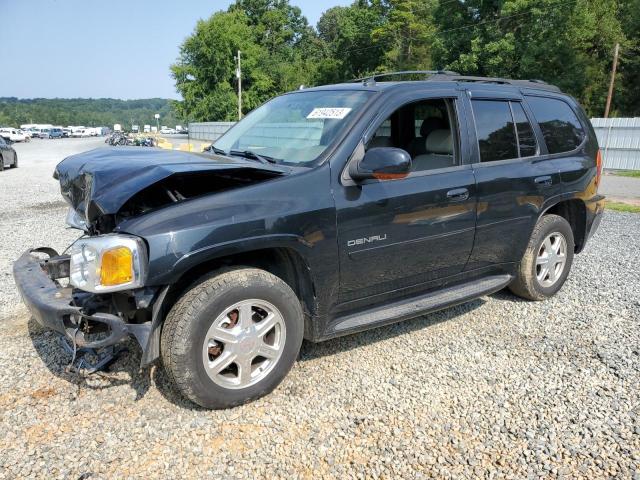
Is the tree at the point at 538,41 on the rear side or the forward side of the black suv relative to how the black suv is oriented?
on the rear side

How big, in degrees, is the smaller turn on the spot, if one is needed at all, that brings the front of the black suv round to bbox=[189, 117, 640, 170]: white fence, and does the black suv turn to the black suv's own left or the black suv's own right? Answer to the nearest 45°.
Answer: approximately 180°

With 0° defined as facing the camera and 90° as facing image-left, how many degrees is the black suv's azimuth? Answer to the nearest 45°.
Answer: approximately 45°

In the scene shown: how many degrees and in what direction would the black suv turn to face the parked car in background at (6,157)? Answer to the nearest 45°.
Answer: approximately 90° to its right

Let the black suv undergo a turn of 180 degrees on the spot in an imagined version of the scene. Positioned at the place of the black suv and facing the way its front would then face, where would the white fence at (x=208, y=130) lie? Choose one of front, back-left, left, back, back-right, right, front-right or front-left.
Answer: front-left
